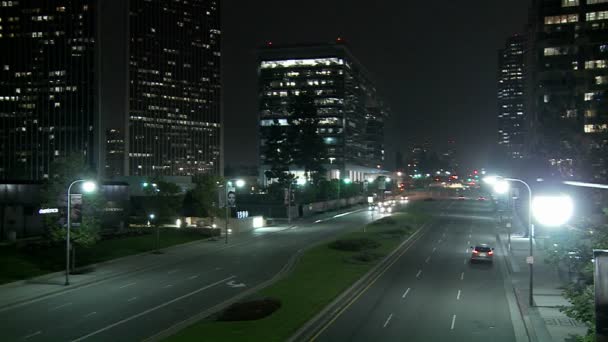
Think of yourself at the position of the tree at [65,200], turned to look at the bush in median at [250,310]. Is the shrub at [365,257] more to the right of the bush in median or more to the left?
left

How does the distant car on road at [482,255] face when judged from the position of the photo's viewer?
facing away from the viewer

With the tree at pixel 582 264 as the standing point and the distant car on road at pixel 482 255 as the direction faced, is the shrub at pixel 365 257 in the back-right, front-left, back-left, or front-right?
front-left

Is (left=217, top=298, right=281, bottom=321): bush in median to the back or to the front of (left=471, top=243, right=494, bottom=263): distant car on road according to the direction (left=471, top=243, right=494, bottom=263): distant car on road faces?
to the back

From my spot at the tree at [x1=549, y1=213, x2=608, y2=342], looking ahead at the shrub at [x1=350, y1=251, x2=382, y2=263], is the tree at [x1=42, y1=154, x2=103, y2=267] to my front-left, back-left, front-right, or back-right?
front-left

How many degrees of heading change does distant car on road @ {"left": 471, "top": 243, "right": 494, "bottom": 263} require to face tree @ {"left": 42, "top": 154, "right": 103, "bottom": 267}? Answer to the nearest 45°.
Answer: approximately 135° to its left

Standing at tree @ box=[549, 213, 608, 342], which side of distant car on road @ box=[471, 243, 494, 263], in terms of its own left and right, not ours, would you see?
back

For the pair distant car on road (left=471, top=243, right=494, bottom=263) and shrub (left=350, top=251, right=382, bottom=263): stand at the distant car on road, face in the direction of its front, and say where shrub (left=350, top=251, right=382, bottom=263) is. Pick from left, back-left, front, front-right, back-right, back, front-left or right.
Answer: left
